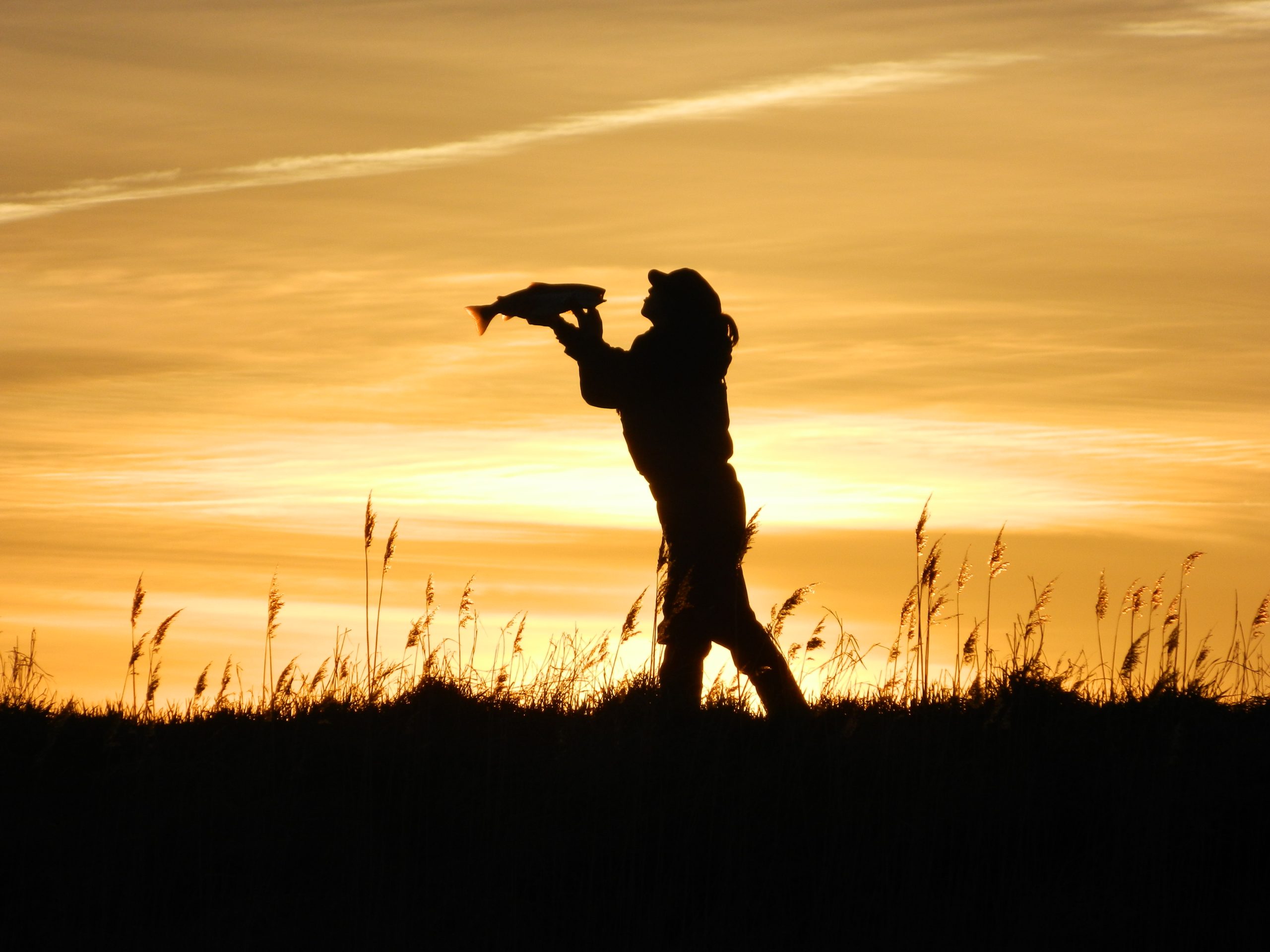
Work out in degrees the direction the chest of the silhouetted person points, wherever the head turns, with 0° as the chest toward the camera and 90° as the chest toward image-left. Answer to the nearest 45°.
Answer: approximately 90°

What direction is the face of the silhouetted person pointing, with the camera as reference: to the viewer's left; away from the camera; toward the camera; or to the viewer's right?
to the viewer's left
